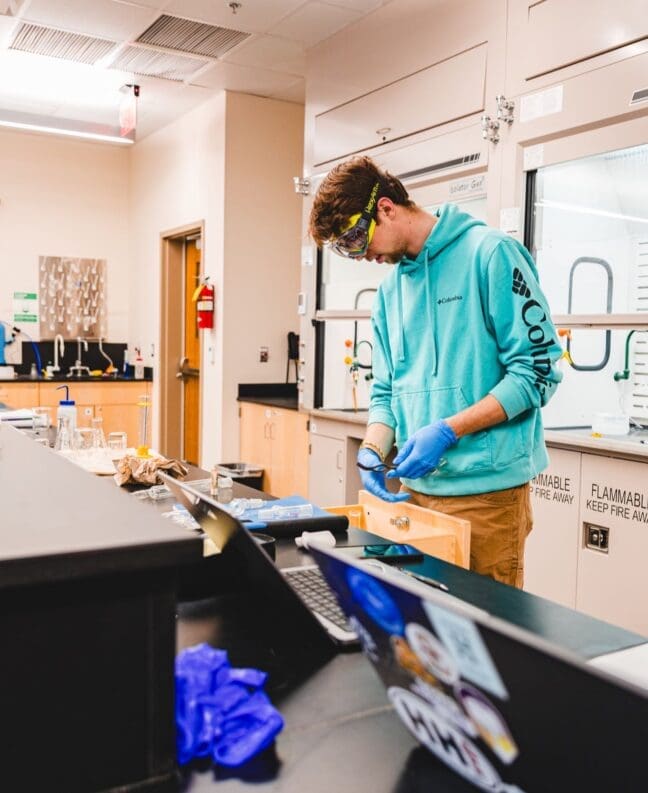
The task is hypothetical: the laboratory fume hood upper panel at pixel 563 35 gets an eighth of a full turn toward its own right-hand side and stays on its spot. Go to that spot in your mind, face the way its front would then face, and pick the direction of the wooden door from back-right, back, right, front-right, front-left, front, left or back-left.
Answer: front-right

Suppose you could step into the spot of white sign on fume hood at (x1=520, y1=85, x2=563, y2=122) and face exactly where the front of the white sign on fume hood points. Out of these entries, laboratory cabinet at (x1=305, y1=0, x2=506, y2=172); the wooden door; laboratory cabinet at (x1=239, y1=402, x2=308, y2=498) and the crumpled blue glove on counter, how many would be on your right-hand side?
3

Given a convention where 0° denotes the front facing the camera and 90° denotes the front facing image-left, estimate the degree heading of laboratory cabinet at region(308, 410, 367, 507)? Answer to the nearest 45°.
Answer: approximately 45°

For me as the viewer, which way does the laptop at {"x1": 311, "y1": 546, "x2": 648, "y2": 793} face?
facing away from the viewer and to the right of the viewer

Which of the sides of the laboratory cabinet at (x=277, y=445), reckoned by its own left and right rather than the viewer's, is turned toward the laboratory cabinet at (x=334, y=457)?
left

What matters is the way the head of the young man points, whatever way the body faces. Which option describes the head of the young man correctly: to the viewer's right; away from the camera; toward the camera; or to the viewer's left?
to the viewer's left

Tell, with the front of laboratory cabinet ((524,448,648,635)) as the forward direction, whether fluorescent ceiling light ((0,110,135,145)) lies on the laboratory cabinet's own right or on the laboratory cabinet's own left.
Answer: on the laboratory cabinet's own right

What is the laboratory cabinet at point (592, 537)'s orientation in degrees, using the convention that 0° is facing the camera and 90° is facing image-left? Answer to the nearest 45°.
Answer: approximately 45°
